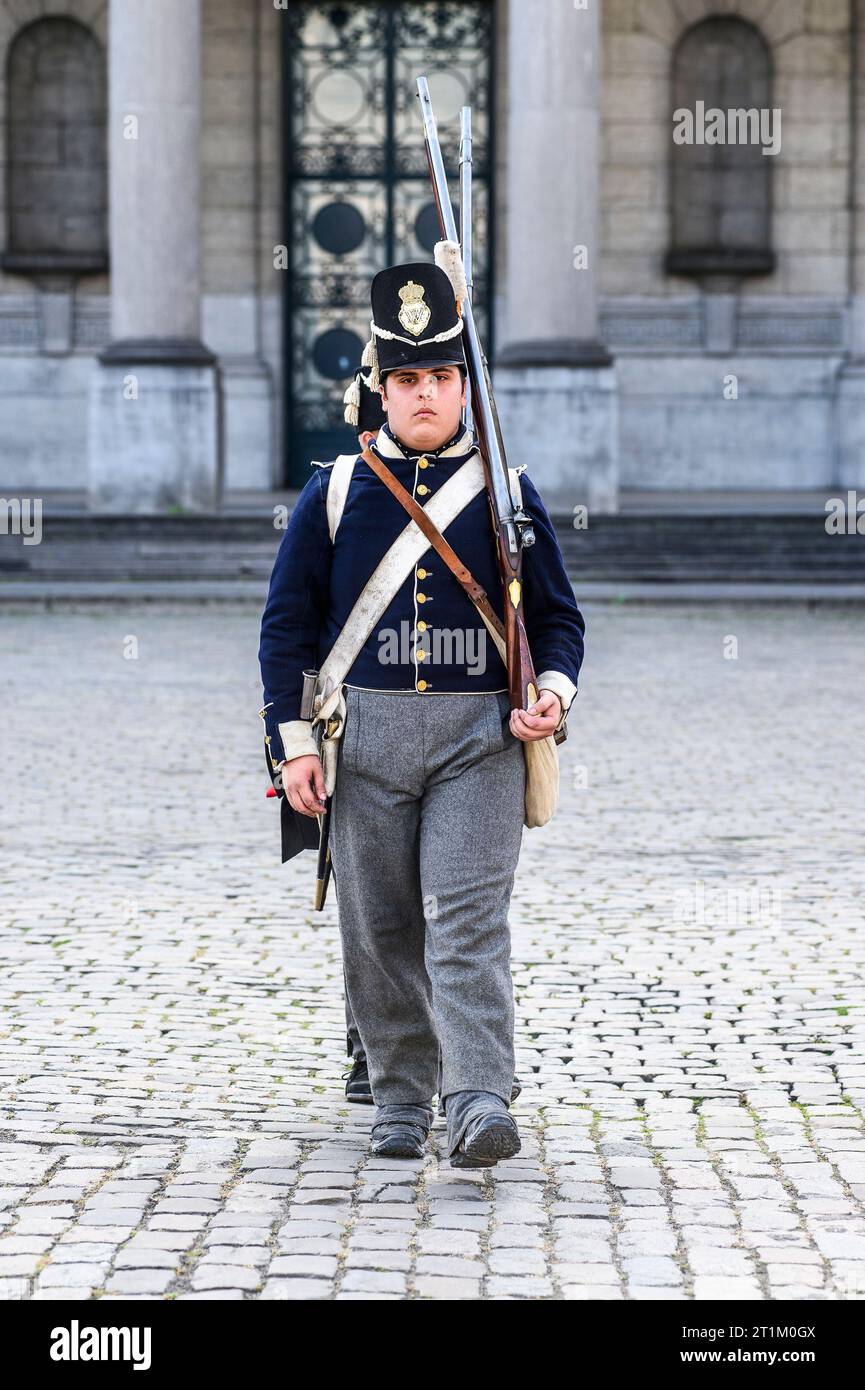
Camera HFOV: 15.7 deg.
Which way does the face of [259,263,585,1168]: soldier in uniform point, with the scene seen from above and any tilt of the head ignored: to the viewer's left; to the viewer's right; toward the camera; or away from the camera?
toward the camera

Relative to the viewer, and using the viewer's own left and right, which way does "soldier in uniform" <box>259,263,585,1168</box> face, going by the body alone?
facing the viewer
